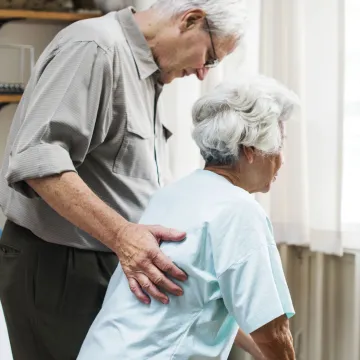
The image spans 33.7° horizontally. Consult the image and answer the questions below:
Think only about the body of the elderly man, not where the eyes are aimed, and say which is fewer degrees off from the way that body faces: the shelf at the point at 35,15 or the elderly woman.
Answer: the elderly woman

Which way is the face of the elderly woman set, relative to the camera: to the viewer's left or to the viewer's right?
to the viewer's right

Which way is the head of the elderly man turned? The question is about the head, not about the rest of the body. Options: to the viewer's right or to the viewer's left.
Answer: to the viewer's right

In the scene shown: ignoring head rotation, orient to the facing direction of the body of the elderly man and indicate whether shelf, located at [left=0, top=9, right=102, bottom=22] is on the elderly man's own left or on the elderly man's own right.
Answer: on the elderly man's own left

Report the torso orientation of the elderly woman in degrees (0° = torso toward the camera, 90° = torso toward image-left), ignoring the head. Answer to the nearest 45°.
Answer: approximately 225°

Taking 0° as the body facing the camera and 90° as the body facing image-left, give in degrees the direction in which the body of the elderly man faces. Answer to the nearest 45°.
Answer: approximately 270°

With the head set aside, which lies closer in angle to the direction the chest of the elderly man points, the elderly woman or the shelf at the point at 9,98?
the elderly woman

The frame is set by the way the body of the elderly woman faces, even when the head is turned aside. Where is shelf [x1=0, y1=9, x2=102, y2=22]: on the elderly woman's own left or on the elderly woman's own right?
on the elderly woman's own left
